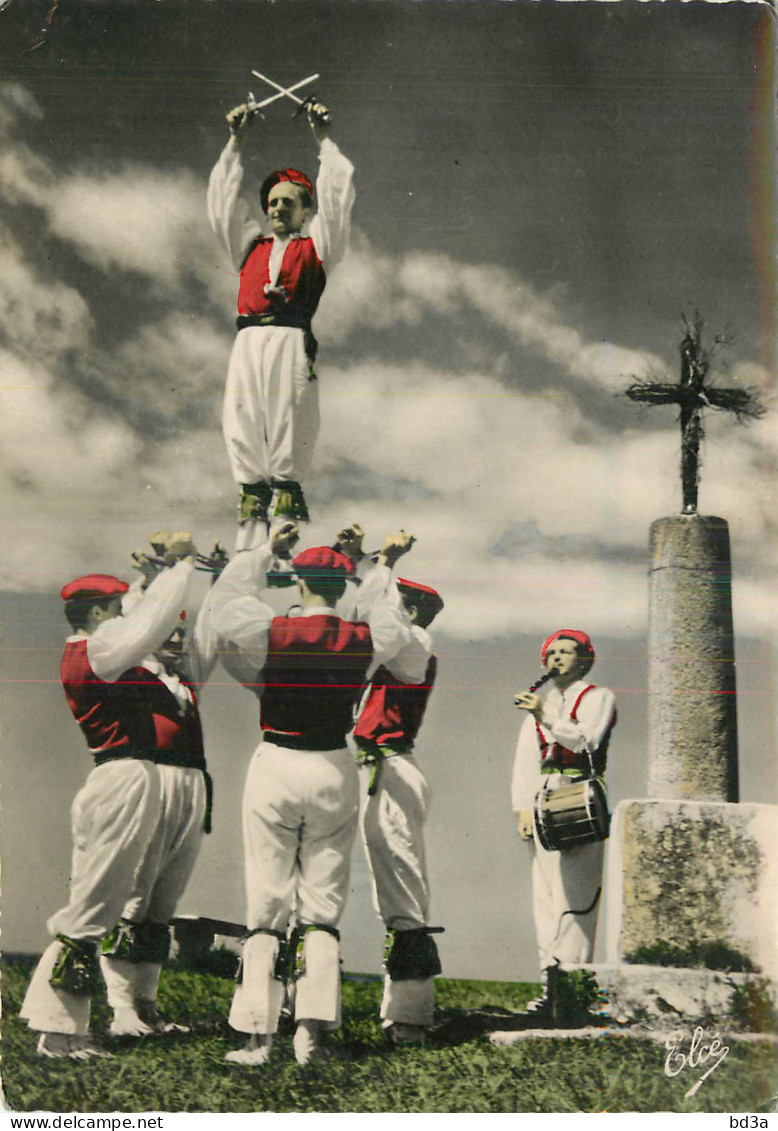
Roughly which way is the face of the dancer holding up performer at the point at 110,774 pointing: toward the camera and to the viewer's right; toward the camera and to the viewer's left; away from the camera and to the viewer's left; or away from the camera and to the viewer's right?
away from the camera and to the viewer's right

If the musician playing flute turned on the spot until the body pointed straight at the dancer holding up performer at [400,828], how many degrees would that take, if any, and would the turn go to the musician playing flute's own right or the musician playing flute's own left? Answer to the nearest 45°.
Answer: approximately 45° to the musician playing flute's own right

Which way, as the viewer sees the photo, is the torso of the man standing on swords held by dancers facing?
toward the camera

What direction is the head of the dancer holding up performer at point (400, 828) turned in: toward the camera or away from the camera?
away from the camera

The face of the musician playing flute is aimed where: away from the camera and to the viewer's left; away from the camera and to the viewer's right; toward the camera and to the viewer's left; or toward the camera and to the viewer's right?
toward the camera and to the viewer's left

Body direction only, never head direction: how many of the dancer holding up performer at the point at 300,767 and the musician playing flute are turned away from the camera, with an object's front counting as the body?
1

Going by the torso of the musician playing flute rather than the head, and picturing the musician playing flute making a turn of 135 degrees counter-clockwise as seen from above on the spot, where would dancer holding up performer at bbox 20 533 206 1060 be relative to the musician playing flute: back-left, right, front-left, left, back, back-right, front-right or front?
back

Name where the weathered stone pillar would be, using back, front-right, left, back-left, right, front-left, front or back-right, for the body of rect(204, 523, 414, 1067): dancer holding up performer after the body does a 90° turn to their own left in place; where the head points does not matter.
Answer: back

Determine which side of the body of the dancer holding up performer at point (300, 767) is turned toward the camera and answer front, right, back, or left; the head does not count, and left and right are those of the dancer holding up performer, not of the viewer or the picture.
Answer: back

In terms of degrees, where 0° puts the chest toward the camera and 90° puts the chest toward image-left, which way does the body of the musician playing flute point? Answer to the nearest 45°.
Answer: approximately 45°
